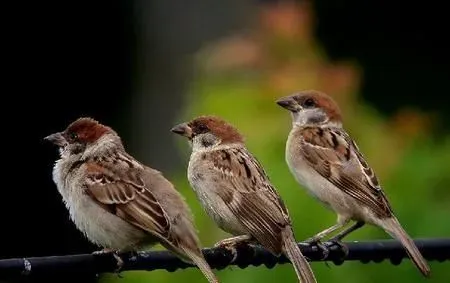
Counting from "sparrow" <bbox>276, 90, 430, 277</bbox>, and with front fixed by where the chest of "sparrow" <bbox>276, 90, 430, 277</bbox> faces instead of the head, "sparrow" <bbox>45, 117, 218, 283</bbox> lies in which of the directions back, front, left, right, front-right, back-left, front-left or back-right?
front-left

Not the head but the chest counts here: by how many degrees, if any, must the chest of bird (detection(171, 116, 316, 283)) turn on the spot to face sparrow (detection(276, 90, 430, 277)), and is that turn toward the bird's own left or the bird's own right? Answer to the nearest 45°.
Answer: approximately 135° to the bird's own right

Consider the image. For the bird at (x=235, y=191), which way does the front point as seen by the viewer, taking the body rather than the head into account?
to the viewer's left

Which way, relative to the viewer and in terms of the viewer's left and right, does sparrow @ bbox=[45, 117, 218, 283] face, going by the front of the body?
facing to the left of the viewer

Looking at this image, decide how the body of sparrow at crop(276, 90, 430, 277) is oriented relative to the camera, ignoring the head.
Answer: to the viewer's left

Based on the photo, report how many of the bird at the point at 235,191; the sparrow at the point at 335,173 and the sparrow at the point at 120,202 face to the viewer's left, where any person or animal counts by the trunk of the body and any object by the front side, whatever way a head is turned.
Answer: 3
